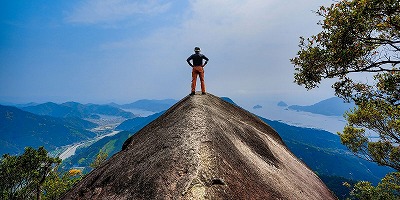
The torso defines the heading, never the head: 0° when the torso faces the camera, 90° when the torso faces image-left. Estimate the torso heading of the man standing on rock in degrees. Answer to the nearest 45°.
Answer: approximately 180°

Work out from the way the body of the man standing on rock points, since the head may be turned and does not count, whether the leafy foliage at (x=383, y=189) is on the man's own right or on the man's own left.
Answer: on the man's own right
